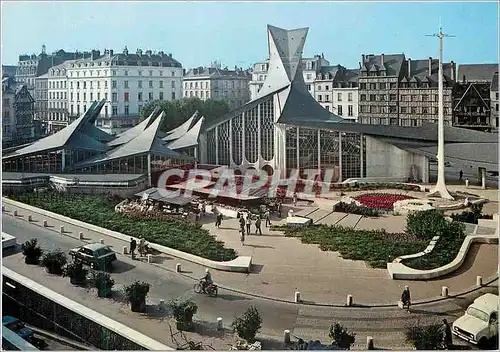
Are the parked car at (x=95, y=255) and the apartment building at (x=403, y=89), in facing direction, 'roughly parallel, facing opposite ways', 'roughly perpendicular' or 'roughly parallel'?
roughly perpendicular

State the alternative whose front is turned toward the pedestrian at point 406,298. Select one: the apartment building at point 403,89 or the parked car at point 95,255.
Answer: the apartment building

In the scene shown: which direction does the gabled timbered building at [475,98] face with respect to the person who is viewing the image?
facing the viewer

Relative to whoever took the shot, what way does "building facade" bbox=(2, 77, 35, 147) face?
facing the viewer and to the right of the viewer

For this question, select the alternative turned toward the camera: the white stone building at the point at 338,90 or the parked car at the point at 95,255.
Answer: the white stone building

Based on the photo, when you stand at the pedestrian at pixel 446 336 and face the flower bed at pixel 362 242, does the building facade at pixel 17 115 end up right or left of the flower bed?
left

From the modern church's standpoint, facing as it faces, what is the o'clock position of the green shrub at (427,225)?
The green shrub is roughly at 11 o'clock from the modern church.

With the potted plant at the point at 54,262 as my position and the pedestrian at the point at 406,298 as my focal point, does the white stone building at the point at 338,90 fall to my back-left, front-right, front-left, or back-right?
front-left

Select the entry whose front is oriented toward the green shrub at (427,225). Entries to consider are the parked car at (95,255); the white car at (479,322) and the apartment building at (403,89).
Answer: the apartment building

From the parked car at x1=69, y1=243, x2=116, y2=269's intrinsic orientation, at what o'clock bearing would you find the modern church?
The modern church is roughly at 3 o'clock from the parked car.

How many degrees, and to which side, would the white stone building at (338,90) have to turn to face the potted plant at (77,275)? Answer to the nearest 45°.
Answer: approximately 45° to its right

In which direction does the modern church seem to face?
toward the camera

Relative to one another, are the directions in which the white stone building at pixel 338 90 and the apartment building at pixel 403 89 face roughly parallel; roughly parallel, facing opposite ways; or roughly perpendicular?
roughly parallel

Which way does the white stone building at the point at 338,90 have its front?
toward the camera

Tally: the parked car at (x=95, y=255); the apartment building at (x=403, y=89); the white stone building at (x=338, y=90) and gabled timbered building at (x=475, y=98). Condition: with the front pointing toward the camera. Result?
3

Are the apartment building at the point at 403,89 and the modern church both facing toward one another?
no

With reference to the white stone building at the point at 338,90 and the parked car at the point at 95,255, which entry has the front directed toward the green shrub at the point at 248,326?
the white stone building

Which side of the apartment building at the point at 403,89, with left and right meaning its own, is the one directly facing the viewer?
front

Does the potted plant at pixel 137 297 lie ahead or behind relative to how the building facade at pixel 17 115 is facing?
ahead

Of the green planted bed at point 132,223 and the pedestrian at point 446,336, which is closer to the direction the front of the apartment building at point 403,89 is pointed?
the pedestrian

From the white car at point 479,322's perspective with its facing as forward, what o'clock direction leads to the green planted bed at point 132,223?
The green planted bed is roughly at 2 o'clock from the white car.

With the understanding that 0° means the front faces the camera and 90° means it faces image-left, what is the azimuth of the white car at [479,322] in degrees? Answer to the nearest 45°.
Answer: approximately 45°
